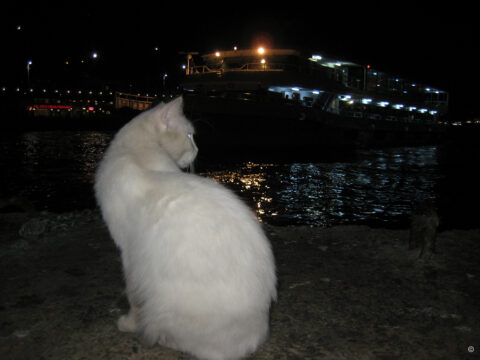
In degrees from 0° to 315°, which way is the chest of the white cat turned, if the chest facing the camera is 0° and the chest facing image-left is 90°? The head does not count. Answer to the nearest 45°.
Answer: approximately 135°

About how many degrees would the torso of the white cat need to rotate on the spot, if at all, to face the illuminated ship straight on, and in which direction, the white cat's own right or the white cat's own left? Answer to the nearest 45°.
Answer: approximately 45° to the white cat's own right

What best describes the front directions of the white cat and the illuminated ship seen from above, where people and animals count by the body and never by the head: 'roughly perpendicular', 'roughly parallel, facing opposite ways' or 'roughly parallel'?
roughly perpendicular
